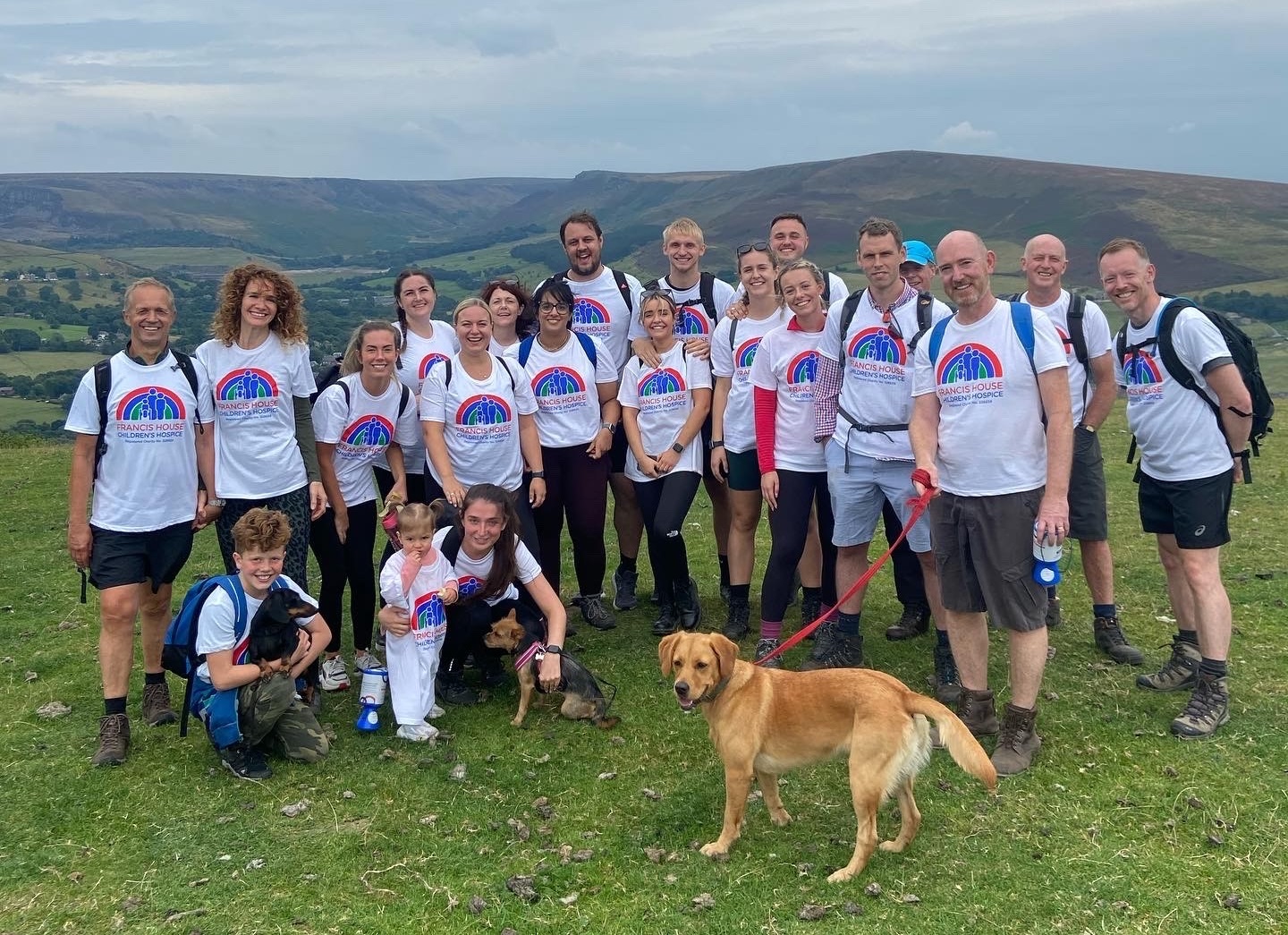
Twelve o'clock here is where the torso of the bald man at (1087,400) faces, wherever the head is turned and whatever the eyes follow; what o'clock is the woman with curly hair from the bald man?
The woman with curly hair is roughly at 2 o'clock from the bald man.

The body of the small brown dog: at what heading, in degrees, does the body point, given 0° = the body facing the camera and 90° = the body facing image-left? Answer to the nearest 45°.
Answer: approximately 90°

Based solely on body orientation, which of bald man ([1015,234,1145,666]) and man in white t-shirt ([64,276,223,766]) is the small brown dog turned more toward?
the man in white t-shirt

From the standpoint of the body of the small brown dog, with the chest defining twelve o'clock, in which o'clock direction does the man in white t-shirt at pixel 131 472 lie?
The man in white t-shirt is roughly at 12 o'clock from the small brown dog.

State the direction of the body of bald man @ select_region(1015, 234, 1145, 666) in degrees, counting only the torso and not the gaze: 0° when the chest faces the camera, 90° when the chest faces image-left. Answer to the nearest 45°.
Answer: approximately 0°

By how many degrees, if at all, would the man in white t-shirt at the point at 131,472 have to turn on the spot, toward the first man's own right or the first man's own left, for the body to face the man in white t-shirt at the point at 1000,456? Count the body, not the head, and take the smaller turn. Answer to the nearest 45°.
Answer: approximately 45° to the first man's own left

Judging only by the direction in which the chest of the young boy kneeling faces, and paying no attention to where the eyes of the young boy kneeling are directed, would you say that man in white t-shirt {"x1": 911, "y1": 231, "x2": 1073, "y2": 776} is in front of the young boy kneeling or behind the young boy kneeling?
in front

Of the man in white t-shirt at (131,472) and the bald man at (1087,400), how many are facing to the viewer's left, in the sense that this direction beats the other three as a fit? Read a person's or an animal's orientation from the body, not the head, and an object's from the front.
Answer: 0
